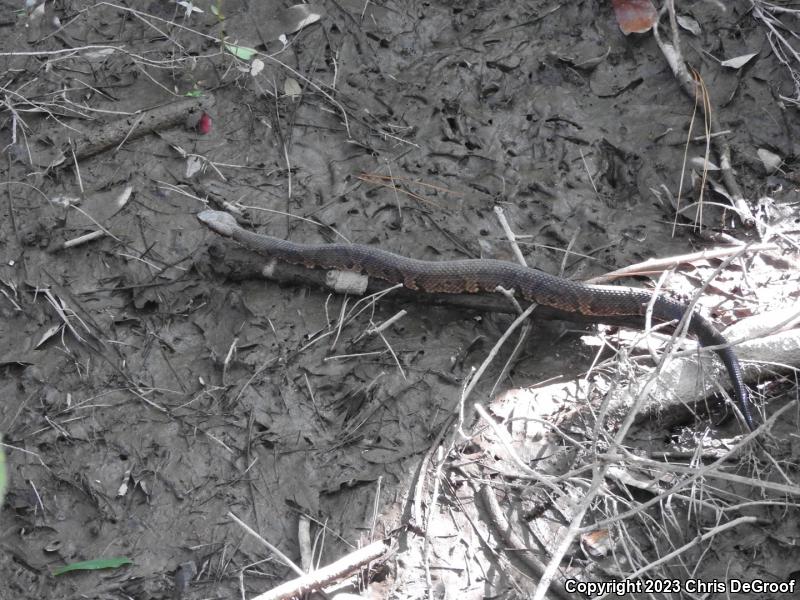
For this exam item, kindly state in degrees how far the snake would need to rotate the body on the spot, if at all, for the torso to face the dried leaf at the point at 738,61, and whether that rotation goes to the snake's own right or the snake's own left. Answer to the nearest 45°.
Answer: approximately 90° to the snake's own right

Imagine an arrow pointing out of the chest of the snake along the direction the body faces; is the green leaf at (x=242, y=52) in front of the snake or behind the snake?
in front

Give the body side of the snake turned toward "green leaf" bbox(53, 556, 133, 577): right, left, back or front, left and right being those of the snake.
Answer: left

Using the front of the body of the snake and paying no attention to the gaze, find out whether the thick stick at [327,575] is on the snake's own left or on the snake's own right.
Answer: on the snake's own left

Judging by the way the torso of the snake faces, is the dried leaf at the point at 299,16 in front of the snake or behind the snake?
in front

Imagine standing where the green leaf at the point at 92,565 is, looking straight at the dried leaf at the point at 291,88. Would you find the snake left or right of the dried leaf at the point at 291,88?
right

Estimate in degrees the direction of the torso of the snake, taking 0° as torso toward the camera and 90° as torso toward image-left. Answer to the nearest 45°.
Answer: approximately 135°

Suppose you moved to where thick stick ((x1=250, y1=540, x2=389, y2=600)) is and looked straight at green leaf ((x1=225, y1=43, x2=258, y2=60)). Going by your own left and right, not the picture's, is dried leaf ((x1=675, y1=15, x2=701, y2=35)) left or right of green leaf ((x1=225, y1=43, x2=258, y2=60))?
right
